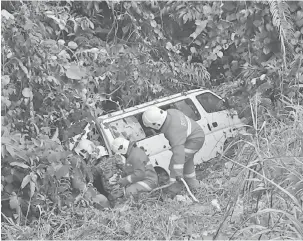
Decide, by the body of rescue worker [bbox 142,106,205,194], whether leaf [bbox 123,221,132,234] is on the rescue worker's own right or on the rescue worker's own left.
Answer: on the rescue worker's own left

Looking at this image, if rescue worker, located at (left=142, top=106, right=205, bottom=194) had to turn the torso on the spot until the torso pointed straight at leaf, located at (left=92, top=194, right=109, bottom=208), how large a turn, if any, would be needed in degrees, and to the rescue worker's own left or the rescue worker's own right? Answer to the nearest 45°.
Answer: approximately 45° to the rescue worker's own left

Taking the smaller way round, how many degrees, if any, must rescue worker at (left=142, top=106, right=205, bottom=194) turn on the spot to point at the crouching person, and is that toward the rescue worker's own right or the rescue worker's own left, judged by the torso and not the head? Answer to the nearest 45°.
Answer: approximately 45° to the rescue worker's own left

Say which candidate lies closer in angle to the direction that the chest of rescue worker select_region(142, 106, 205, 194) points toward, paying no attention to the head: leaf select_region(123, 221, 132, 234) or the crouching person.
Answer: the crouching person

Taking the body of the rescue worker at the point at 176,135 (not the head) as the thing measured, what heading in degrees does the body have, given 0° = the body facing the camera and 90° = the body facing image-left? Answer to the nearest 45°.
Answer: approximately 90°
